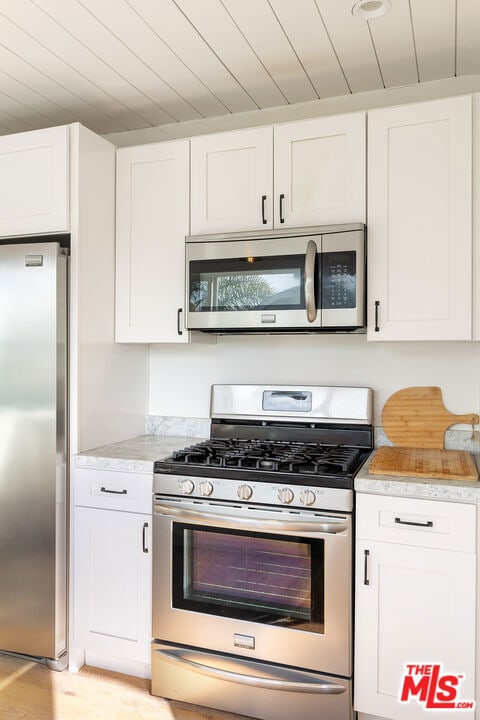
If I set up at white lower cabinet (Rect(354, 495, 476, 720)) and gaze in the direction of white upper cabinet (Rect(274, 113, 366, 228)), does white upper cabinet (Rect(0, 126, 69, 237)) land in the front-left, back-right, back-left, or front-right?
front-left

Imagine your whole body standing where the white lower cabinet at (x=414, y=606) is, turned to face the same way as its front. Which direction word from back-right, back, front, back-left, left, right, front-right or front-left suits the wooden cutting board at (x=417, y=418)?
back

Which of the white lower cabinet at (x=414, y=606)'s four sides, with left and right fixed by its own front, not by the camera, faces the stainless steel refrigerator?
right

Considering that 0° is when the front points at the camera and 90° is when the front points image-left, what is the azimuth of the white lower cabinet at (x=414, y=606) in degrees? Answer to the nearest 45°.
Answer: approximately 0°

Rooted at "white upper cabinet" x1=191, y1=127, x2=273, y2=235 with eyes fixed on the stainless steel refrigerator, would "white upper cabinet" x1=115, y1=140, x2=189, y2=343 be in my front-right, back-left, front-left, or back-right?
front-right

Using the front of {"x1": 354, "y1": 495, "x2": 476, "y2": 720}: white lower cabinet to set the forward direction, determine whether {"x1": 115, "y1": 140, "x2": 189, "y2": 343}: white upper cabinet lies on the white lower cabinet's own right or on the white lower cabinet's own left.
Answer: on the white lower cabinet's own right

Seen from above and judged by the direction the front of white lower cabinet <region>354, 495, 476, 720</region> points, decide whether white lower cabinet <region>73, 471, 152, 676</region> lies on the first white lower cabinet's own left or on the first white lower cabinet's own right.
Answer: on the first white lower cabinet's own right
